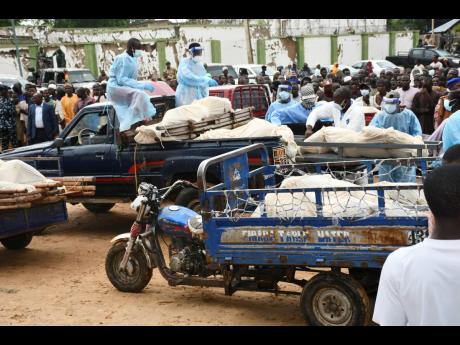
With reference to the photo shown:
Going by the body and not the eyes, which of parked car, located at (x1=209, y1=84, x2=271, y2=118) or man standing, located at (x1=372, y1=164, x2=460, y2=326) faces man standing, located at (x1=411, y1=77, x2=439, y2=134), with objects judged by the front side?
man standing, located at (x1=372, y1=164, x2=460, y2=326)

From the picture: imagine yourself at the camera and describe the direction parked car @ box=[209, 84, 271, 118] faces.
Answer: facing away from the viewer and to the left of the viewer

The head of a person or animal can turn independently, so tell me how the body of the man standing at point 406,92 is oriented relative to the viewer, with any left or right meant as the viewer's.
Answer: facing the viewer

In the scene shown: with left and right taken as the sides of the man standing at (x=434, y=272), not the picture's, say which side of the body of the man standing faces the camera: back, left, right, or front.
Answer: back

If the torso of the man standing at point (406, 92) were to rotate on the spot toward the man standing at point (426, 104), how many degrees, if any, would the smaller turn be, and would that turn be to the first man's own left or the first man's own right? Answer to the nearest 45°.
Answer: approximately 45° to the first man's own left

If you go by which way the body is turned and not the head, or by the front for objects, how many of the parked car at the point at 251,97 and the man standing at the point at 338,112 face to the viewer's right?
0

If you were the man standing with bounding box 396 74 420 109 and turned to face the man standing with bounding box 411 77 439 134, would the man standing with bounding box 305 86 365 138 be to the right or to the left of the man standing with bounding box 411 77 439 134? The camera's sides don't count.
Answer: right

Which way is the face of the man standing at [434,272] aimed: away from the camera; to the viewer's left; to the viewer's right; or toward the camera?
away from the camera

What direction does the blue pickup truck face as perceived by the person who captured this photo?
facing to the left of the viewer

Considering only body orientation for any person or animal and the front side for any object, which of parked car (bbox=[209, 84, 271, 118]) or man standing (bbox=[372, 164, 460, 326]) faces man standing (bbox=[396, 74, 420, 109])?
man standing (bbox=[372, 164, 460, 326])

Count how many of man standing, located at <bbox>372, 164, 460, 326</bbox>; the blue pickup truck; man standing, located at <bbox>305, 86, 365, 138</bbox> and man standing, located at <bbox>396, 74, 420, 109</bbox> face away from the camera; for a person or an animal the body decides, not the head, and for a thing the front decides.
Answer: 1
